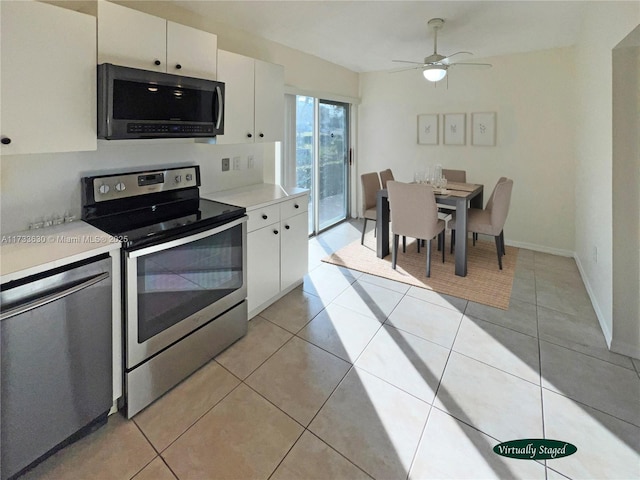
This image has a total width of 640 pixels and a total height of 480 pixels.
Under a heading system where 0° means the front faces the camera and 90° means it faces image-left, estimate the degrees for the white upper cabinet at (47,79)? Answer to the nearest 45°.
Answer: approximately 315°

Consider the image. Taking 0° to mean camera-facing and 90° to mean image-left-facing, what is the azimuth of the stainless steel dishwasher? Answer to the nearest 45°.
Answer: approximately 315°

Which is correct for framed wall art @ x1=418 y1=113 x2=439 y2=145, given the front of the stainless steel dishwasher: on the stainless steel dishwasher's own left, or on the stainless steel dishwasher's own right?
on the stainless steel dishwasher's own left

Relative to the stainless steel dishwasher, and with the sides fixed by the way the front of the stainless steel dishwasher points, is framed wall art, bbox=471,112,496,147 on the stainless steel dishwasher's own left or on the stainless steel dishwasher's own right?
on the stainless steel dishwasher's own left

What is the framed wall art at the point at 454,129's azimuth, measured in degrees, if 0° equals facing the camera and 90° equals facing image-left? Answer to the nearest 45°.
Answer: approximately 0°
